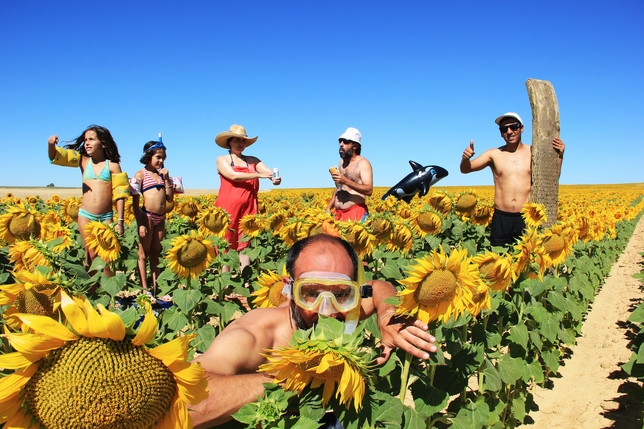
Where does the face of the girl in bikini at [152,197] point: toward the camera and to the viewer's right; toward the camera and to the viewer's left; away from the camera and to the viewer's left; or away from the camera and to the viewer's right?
toward the camera and to the viewer's right

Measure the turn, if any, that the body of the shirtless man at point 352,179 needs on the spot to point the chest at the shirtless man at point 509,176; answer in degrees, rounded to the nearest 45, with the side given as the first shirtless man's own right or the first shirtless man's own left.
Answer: approximately 135° to the first shirtless man's own left

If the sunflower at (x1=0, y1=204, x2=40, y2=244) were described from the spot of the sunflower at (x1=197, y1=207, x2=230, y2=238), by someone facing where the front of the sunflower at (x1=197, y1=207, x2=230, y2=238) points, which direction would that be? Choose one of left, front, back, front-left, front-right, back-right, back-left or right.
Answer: right

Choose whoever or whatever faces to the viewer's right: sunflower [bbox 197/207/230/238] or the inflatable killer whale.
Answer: the inflatable killer whale

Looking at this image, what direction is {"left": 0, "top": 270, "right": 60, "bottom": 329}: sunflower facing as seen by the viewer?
toward the camera

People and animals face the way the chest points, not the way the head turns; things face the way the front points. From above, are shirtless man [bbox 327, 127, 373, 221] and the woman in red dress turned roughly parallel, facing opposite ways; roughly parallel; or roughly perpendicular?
roughly perpendicular

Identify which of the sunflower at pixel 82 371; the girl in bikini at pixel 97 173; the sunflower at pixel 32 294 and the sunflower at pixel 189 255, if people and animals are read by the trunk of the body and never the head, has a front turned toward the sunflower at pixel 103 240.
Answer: the girl in bikini

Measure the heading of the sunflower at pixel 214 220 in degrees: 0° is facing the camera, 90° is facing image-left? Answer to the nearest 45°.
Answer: approximately 0°

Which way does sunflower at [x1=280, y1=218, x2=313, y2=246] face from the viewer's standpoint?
toward the camera

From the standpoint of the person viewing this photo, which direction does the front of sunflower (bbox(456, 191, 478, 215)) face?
facing the viewer

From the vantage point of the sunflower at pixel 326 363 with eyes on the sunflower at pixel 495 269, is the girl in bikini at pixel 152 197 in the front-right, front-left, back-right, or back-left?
front-left

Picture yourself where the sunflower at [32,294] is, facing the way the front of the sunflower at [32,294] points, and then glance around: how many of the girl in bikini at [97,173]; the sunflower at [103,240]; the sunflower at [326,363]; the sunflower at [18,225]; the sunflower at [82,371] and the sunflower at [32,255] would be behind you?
4

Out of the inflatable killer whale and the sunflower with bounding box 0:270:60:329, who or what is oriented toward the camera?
the sunflower

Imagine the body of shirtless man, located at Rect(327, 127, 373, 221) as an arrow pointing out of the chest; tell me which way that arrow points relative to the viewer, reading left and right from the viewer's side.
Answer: facing the viewer and to the left of the viewer
